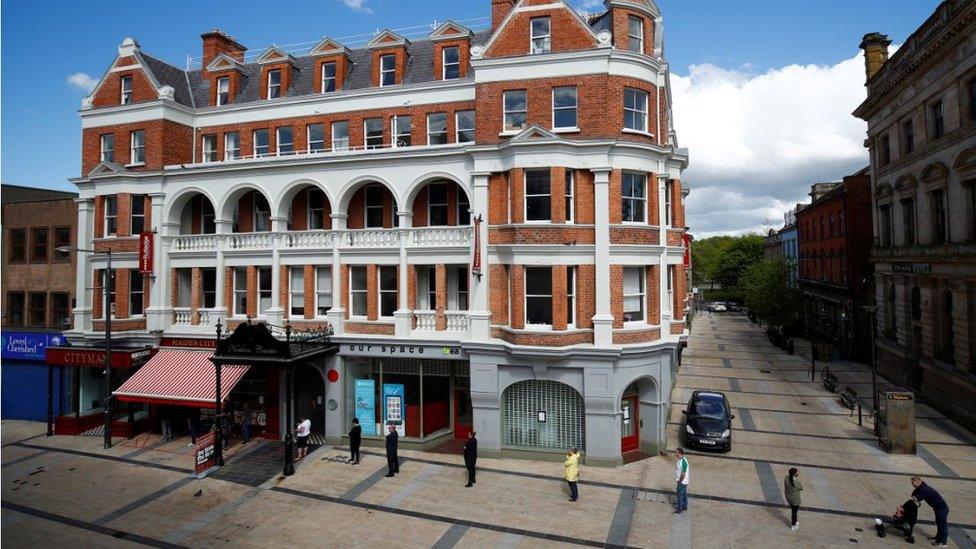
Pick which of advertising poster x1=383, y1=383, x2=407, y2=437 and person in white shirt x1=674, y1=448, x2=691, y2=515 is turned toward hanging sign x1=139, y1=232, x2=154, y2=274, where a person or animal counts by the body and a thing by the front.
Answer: the person in white shirt

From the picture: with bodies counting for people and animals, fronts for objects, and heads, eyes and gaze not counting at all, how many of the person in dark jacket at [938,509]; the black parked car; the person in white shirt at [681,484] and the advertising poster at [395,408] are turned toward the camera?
2

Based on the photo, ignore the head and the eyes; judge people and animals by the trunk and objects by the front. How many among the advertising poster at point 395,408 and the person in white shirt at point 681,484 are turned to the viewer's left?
1

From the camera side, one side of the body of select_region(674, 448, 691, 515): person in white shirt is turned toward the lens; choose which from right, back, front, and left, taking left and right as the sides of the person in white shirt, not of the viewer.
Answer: left

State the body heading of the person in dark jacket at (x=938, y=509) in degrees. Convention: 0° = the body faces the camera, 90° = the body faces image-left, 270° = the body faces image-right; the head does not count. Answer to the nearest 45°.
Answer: approximately 90°

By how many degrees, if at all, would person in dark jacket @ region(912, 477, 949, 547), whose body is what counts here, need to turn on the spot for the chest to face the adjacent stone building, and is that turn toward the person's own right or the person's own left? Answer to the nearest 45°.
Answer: approximately 90° to the person's own right

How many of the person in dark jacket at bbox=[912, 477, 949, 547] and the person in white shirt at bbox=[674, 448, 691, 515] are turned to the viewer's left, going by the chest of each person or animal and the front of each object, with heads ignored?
2

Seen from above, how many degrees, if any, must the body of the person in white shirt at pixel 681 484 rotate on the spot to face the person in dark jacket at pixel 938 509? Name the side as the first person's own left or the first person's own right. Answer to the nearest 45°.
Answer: approximately 180°

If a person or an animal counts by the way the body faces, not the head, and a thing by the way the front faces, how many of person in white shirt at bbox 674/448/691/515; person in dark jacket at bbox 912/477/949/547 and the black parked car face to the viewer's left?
2

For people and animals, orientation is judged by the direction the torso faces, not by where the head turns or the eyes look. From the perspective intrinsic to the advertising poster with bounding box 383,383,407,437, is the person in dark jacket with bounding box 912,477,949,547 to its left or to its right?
on its left

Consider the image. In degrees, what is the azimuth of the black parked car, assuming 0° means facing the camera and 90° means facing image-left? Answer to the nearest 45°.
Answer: approximately 0°

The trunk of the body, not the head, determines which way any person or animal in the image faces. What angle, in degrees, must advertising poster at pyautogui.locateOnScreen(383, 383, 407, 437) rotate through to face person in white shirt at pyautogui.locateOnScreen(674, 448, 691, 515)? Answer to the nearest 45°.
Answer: approximately 45° to its left
